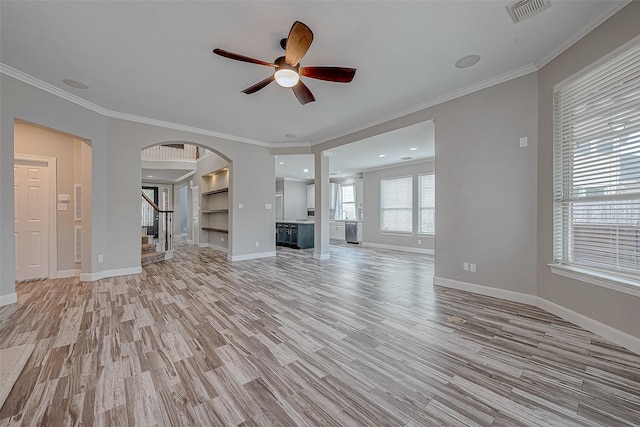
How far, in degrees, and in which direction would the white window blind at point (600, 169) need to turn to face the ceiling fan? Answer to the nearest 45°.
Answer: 0° — it already faces it

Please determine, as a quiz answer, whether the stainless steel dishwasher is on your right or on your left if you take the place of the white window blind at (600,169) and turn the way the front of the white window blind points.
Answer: on your right

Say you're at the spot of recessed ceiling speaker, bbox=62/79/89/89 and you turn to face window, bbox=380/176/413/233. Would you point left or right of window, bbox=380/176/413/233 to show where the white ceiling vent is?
right

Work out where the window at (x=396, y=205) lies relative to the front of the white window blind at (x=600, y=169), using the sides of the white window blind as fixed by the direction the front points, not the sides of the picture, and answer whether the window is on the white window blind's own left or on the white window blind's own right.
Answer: on the white window blind's own right

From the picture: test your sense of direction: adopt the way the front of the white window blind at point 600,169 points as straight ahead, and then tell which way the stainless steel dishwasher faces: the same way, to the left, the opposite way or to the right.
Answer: to the left

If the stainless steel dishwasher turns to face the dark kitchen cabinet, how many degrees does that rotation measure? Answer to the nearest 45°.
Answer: approximately 45° to its right

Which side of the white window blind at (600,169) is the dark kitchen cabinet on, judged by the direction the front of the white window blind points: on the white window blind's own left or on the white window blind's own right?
on the white window blind's own right

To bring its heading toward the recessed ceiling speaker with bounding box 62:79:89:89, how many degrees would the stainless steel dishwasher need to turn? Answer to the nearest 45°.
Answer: approximately 45° to its right

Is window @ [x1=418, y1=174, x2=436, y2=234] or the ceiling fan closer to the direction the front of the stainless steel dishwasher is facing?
the ceiling fan

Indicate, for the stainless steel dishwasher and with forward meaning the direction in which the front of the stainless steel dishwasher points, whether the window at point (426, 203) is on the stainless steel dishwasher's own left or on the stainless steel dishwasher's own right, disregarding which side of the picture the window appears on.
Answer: on the stainless steel dishwasher's own left

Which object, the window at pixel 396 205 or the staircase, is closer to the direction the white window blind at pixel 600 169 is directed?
the staircase

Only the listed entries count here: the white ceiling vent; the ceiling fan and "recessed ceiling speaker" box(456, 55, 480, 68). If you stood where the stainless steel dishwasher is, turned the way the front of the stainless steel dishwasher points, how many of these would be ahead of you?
3
